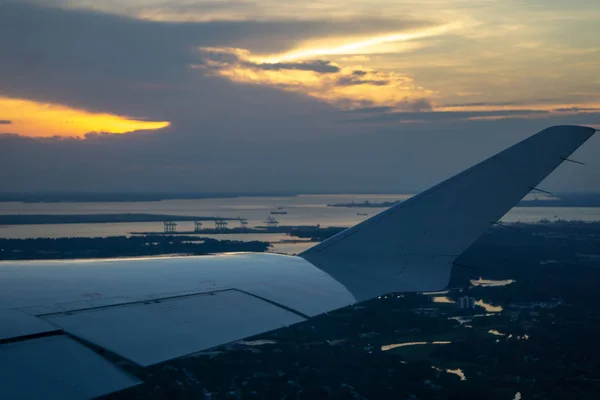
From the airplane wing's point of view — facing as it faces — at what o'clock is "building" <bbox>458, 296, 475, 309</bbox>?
The building is roughly at 2 o'clock from the airplane wing.

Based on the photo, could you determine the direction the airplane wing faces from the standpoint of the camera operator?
facing away from the viewer and to the left of the viewer
